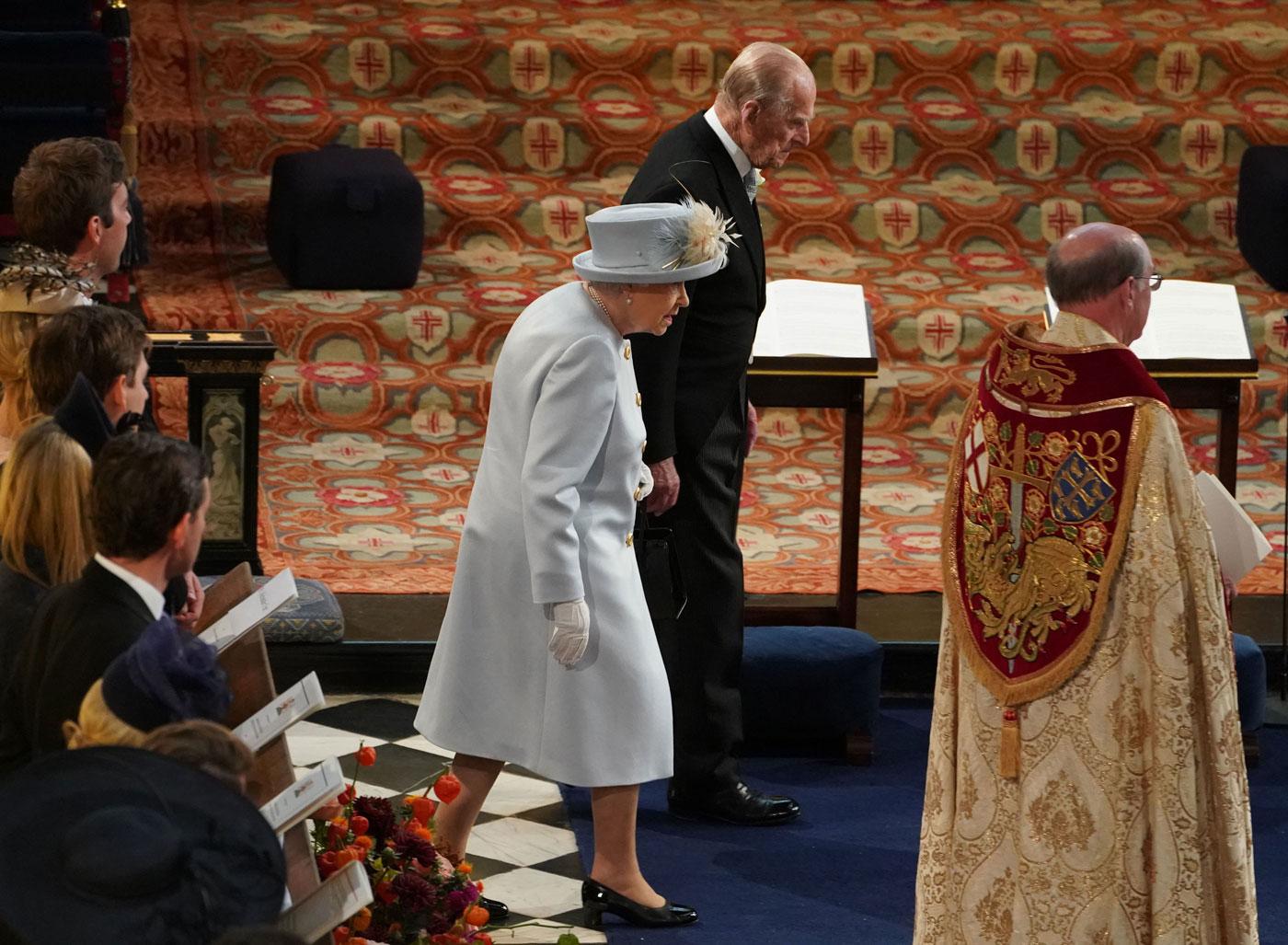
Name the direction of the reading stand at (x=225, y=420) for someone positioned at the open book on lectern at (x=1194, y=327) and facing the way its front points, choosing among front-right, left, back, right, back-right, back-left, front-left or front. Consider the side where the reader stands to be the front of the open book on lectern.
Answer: right

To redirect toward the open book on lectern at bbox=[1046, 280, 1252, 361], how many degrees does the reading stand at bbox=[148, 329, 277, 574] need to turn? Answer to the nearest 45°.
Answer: approximately 90° to its left

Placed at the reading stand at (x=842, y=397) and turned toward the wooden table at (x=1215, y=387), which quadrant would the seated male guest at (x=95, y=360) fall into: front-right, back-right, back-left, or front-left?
back-right

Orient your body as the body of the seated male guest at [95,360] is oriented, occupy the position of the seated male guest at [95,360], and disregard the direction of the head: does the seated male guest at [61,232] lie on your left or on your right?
on your left

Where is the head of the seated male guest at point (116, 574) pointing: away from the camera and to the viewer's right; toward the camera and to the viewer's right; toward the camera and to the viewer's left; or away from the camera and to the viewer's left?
away from the camera and to the viewer's right

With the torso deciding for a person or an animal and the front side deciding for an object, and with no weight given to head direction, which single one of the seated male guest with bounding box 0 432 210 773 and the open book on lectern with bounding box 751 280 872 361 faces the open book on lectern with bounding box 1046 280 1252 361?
the seated male guest

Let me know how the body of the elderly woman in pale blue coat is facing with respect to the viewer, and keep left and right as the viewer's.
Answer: facing to the right of the viewer

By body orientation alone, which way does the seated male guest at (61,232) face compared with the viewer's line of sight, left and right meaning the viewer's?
facing away from the viewer and to the right of the viewer

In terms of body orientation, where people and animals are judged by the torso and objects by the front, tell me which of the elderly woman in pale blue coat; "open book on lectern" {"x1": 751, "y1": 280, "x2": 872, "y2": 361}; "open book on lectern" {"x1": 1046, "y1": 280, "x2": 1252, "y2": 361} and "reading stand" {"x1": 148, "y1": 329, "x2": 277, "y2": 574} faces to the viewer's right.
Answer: the elderly woman in pale blue coat

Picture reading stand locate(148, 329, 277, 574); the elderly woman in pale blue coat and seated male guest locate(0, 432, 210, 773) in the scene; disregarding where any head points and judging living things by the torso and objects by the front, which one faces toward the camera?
the reading stand

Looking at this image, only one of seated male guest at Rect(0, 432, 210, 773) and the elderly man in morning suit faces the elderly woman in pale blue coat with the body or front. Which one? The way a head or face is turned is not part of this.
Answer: the seated male guest

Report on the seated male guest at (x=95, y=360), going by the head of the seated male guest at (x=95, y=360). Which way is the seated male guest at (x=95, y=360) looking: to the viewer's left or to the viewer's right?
to the viewer's right

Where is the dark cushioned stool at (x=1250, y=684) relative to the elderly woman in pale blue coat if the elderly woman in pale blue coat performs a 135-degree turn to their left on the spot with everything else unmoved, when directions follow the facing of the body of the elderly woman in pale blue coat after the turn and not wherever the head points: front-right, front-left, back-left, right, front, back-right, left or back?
right

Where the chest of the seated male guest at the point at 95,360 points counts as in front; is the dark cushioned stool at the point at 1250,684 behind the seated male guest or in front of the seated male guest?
in front

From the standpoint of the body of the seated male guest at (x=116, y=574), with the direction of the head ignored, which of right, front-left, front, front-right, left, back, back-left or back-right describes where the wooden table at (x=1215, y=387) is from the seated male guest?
front
